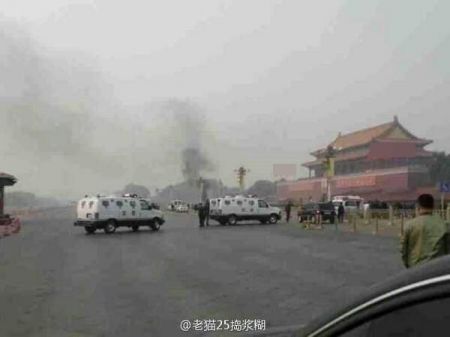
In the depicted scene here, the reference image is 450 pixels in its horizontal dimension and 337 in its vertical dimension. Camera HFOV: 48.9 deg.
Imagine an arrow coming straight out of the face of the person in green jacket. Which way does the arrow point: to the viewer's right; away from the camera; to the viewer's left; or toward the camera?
away from the camera

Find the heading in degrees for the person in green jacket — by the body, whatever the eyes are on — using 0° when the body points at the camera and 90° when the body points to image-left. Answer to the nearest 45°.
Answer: approximately 180°

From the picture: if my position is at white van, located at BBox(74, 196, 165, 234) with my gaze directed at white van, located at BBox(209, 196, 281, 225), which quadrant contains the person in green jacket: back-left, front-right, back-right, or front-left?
back-right

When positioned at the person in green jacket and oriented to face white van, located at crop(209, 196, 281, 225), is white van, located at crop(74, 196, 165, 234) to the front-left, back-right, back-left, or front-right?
front-left

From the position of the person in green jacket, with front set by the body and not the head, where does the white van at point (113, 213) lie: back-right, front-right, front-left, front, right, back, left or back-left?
front-left

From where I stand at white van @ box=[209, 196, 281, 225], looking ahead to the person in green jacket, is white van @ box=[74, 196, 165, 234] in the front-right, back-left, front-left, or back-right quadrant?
front-right

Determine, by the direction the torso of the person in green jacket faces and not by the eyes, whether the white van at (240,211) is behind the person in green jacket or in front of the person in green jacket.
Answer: in front
